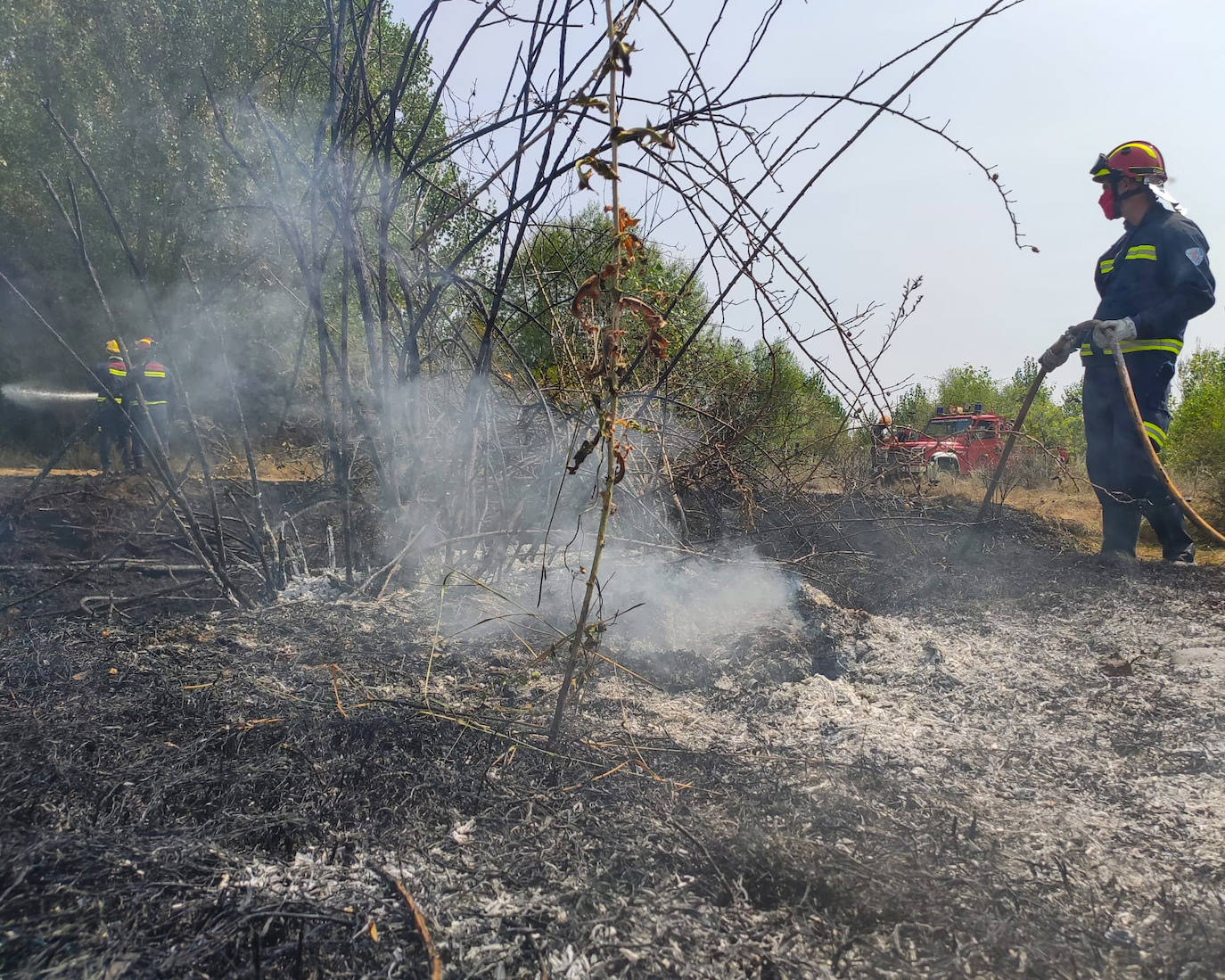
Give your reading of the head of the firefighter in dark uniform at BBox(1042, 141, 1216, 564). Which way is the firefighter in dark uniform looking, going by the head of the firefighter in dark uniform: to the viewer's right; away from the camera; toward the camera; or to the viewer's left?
to the viewer's left

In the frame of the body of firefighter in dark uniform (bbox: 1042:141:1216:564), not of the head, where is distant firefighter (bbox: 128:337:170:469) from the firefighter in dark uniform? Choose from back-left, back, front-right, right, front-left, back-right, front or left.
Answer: front-right

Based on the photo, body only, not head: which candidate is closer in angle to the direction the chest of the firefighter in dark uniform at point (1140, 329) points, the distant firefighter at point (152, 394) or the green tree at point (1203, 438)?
the distant firefighter

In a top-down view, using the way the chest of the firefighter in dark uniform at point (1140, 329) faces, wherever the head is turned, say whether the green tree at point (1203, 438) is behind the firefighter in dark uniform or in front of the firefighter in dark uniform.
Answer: behind
